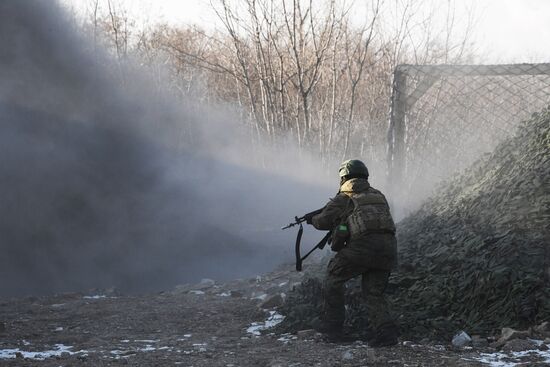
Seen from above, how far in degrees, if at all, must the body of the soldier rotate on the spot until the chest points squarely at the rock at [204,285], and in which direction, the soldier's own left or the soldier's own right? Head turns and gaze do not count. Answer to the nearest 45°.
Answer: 0° — they already face it

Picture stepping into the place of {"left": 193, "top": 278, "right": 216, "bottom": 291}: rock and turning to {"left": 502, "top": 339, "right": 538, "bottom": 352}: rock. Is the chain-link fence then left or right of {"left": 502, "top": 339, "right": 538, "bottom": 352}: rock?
left

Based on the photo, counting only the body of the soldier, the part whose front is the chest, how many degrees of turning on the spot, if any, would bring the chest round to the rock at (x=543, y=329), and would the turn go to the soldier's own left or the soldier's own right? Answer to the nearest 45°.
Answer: approximately 135° to the soldier's own right

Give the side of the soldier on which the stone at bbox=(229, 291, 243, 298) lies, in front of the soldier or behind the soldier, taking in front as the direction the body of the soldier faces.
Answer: in front

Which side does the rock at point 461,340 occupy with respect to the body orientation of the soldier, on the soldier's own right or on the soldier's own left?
on the soldier's own right

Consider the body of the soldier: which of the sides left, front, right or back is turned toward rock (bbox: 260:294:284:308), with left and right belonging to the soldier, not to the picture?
front

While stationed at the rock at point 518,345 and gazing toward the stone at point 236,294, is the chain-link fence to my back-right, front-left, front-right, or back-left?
front-right

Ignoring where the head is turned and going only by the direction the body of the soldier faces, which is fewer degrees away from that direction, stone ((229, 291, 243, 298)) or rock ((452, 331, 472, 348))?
the stone

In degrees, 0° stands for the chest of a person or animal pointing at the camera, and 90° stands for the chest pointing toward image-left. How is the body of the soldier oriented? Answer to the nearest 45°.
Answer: approximately 135°

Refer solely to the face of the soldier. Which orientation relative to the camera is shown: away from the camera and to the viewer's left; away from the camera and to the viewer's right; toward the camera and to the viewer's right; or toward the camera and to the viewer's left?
away from the camera and to the viewer's left

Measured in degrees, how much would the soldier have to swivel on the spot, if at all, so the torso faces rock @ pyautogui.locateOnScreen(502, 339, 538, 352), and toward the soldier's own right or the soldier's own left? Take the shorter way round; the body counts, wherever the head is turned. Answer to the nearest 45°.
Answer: approximately 135° to the soldier's own right

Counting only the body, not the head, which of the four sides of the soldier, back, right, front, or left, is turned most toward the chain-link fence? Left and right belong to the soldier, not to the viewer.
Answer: right
